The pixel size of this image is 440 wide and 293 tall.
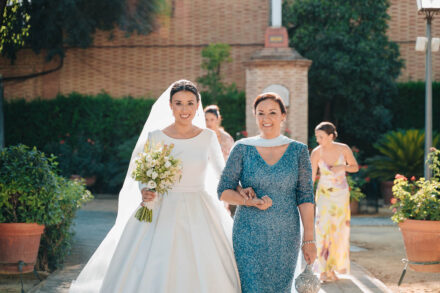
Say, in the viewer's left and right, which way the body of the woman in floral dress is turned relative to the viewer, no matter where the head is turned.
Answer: facing the viewer and to the left of the viewer

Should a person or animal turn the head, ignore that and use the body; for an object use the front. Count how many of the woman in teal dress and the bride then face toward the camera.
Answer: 2

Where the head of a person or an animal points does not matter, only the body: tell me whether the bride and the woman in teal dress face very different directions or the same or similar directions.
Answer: same or similar directions

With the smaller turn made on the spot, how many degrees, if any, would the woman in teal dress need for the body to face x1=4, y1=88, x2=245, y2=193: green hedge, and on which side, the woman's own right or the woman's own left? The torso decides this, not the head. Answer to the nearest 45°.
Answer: approximately 180°

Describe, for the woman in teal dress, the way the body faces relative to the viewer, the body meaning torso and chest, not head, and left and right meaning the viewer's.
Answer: facing the viewer

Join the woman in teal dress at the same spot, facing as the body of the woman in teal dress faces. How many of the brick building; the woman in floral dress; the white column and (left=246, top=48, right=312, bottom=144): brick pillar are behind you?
4

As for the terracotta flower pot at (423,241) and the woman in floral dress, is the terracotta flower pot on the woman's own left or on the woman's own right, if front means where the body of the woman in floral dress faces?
on the woman's own left

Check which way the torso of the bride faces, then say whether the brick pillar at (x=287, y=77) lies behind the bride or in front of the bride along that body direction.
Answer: behind

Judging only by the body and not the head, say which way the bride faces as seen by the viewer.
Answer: toward the camera
